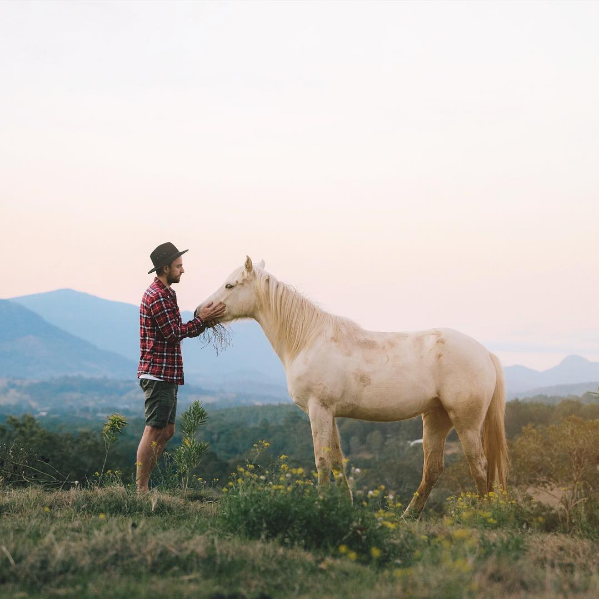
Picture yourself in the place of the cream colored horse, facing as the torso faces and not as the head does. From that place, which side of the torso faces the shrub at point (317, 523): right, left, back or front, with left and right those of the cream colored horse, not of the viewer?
left

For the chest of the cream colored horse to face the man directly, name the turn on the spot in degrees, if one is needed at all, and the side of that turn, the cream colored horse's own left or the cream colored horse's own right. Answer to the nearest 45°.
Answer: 0° — it already faces them

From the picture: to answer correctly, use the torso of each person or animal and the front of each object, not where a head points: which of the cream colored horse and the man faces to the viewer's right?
the man

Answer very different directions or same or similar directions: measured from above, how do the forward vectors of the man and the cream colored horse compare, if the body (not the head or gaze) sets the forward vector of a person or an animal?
very different directions

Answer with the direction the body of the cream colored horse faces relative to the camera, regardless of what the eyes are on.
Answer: to the viewer's left

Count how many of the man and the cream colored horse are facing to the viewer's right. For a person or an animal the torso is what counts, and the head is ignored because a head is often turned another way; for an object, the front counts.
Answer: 1

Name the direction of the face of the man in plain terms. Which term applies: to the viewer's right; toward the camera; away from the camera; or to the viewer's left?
to the viewer's right

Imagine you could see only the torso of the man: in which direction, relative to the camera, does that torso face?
to the viewer's right

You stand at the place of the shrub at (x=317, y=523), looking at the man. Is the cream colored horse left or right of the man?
right
